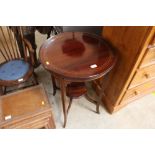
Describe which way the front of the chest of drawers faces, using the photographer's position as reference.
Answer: facing the viewer and to the right of the viewer

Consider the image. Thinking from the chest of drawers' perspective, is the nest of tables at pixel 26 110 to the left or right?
on its right

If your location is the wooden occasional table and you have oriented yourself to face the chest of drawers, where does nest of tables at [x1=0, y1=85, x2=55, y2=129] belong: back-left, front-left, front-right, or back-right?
back-right

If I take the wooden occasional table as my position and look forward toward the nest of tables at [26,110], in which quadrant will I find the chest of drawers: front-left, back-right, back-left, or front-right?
back-left
